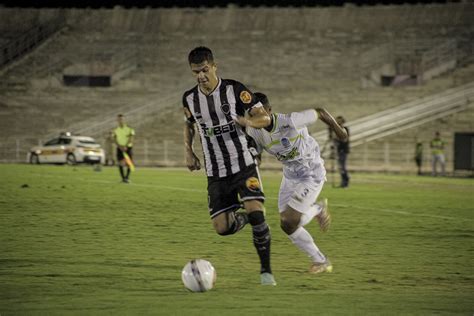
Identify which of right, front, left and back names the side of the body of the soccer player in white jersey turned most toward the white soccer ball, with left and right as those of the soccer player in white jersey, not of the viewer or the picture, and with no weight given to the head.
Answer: front

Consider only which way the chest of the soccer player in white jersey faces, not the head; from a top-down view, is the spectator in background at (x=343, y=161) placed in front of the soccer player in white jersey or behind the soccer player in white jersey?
behind

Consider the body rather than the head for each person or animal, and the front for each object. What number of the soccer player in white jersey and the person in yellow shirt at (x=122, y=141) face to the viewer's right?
0

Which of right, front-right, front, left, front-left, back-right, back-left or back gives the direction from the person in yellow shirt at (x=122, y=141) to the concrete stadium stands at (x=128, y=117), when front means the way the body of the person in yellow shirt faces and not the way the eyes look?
back

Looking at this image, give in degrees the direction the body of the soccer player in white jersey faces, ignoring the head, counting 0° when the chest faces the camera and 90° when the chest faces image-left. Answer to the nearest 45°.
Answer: approximately 45°

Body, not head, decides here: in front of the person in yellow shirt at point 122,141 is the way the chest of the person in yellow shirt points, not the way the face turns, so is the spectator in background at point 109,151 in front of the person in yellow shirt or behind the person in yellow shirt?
behind

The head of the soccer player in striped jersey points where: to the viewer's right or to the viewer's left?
to the viewer's left

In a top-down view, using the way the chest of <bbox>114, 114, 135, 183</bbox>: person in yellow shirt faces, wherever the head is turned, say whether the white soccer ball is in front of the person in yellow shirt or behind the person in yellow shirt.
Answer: in front

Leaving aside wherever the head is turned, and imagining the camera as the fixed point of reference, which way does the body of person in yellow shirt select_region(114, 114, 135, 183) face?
toward the camera

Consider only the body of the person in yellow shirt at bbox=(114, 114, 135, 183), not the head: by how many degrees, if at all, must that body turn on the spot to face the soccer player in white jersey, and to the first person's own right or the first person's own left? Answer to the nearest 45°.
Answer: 0° — they already face them
